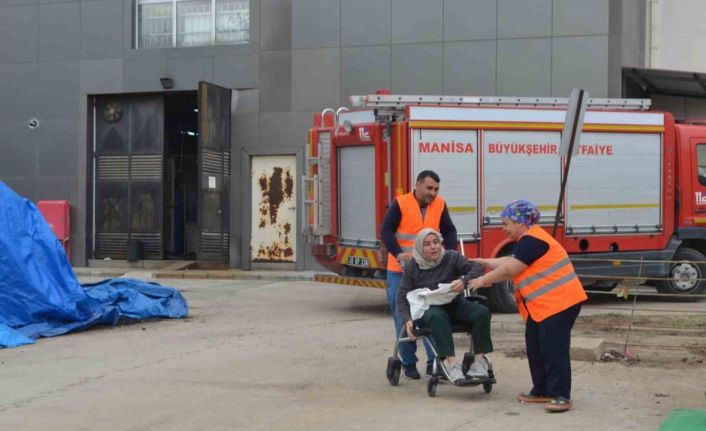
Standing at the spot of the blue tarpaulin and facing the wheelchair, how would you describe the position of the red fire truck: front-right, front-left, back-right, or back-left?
front-left

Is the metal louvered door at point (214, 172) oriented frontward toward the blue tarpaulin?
no

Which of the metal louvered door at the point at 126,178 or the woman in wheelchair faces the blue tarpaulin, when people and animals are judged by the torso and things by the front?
the metal louvered door

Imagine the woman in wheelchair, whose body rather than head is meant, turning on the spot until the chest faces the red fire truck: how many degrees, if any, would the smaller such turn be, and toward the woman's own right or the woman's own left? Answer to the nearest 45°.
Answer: approximately 135° to the woman's own left

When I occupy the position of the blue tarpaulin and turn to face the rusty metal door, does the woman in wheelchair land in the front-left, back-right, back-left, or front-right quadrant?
back-right

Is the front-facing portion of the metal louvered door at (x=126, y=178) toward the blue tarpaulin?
yes

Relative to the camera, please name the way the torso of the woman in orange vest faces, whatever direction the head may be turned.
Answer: to the viewer's left

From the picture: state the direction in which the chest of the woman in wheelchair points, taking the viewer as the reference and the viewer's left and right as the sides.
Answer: facing the viewer and to the right of the viewer

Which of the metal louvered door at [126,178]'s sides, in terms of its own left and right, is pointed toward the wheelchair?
front

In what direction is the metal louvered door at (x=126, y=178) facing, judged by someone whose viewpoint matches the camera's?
facing the viewer

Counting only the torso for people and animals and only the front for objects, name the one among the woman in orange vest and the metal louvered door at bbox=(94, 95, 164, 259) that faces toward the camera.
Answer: the metal louvered door

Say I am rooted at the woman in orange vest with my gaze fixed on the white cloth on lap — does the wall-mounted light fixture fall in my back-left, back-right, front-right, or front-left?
front-right

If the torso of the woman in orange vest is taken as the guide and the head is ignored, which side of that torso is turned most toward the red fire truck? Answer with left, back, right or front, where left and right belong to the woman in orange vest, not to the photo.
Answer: right

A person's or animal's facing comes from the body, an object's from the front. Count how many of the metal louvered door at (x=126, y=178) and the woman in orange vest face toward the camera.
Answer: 1
